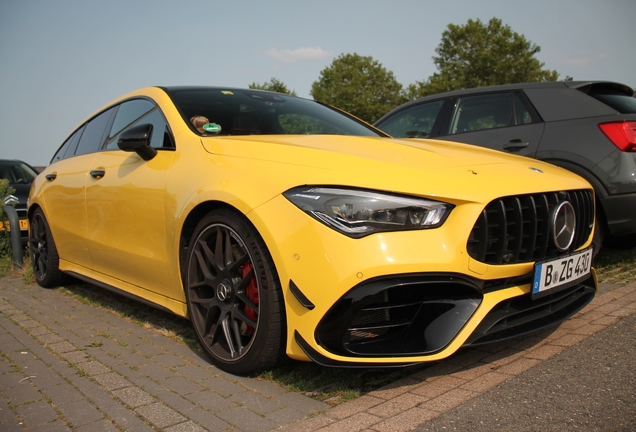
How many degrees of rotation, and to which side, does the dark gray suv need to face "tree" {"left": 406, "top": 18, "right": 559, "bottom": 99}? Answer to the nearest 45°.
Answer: approximately 45° to its right

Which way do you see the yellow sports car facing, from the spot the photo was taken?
facing the viewer and to the right of the viewer

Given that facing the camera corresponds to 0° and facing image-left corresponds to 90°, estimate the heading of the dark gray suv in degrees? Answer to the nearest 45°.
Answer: approximately 135°

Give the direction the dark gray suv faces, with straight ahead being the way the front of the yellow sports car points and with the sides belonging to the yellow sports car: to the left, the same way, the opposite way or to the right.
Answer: the opposite way

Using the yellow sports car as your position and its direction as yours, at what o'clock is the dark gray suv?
The dark gray suv is roughly at 9 o'clock from the yellow sports car.

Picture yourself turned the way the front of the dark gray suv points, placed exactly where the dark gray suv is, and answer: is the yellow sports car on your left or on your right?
on your left

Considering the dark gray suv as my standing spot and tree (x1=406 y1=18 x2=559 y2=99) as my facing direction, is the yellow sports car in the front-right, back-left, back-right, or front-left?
back-left
